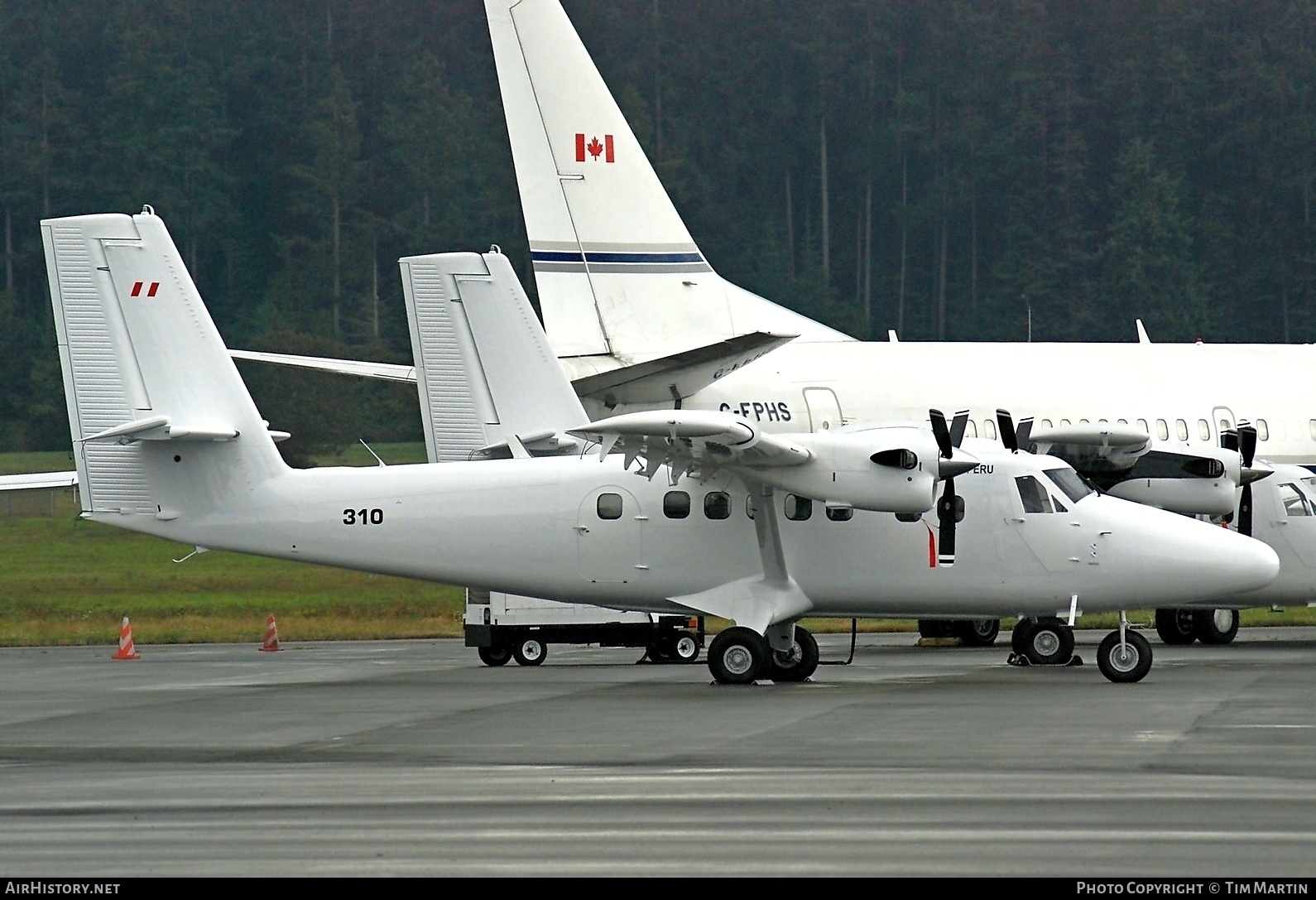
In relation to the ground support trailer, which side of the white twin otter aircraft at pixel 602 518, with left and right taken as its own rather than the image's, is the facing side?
left

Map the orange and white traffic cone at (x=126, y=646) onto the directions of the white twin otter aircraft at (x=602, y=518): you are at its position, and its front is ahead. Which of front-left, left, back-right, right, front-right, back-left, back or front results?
back-left

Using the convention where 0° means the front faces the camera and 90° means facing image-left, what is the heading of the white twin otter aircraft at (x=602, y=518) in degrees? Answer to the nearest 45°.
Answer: approximately 270°
